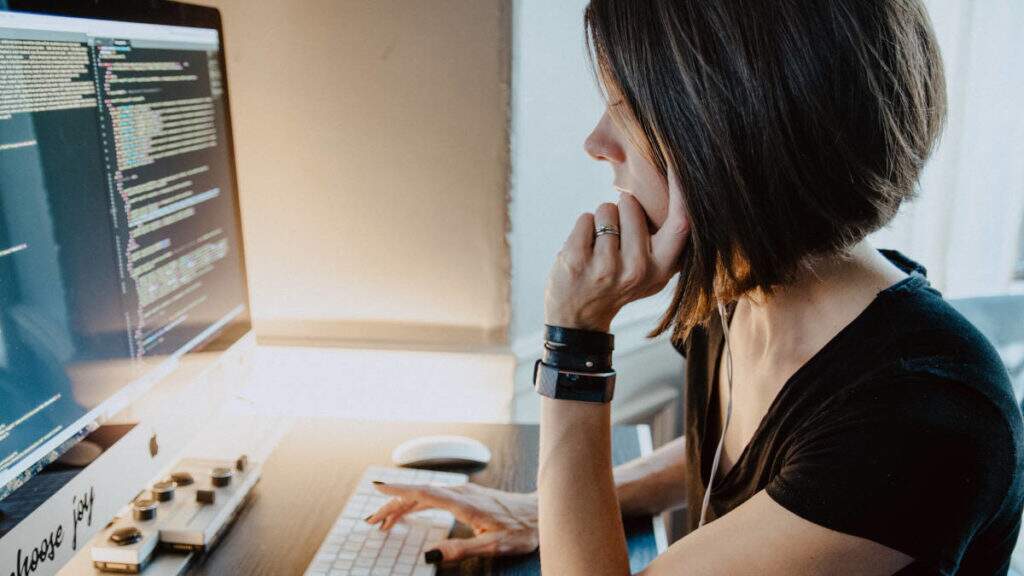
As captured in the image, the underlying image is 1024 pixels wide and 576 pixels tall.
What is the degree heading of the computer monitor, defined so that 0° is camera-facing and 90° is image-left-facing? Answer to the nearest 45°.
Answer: approximately 315°

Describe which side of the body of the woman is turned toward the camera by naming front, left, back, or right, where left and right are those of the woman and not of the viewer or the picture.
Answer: left

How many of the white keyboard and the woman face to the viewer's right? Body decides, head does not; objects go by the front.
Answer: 1

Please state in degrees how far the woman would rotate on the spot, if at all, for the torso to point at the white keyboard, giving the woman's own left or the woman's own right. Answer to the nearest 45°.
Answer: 0° — they already face it

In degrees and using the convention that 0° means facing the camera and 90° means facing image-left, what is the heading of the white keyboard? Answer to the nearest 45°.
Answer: approximately 270°

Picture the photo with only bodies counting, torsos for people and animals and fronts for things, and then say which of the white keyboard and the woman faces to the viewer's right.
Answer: the white keyboard

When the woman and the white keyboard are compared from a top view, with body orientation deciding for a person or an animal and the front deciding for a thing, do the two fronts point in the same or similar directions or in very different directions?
very different directions

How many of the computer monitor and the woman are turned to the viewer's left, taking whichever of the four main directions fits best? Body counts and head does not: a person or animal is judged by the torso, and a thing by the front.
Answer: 1

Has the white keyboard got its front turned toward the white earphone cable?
yes

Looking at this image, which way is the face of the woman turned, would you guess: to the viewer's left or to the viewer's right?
to the viewer's left
